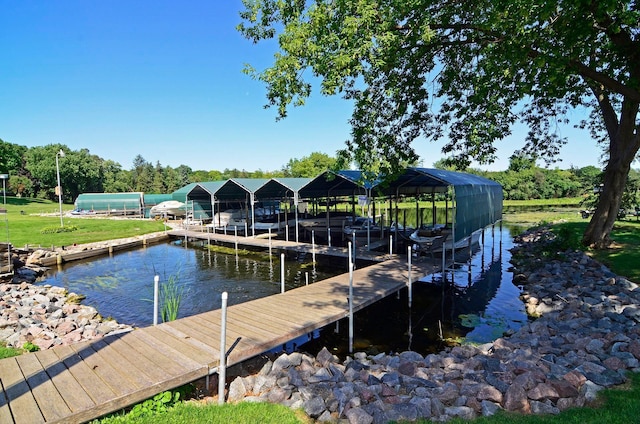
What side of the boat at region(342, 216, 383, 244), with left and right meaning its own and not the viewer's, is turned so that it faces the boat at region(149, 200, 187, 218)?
right

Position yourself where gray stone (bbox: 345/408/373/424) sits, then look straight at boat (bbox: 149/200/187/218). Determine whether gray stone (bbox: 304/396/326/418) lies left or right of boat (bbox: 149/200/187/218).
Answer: left

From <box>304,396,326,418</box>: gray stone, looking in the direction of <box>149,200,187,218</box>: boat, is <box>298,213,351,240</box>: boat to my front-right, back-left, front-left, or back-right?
front-right

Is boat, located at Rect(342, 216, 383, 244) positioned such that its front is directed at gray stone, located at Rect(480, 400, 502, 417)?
no

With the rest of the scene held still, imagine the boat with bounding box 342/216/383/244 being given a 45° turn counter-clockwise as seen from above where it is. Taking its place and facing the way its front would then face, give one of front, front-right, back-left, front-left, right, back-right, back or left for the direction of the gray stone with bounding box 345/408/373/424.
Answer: front

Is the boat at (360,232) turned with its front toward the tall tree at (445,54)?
no

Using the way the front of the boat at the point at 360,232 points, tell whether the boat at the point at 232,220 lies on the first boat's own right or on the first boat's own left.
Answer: on the first boat's own right

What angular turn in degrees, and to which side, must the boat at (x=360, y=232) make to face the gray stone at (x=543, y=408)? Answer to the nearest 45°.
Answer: approximately 45° to its left

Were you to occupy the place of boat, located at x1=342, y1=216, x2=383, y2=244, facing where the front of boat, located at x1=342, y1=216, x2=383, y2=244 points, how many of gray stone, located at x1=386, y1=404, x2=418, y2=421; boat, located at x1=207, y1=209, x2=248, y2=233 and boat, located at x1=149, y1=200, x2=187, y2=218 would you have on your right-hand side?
2

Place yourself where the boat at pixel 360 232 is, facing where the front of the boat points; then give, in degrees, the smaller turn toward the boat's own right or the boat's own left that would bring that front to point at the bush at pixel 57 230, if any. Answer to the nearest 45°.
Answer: approximately 45° to the boat's own right

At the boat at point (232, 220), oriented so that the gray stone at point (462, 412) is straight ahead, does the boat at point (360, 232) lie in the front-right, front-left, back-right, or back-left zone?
front-left

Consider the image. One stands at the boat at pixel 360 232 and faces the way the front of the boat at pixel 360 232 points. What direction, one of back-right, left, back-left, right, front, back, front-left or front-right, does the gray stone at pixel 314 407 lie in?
front-left
